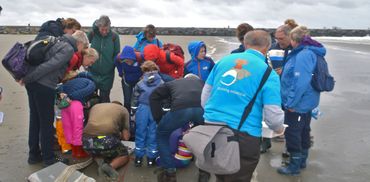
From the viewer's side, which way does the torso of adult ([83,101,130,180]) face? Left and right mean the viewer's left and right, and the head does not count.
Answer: facing away from the viewer and to the right of the viewer

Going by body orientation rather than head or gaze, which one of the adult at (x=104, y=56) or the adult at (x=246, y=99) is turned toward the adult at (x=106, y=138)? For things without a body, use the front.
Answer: the adult at (x=104, y=56)

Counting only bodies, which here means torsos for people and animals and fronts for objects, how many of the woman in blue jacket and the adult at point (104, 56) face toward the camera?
1

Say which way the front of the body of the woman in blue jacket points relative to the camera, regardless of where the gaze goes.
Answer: to the viewer's left

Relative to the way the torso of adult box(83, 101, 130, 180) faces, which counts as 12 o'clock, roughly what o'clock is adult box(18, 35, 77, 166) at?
adult box(18, 35, 77, 166) is roughly at 8 o'clock from adult box(83, 101, 130, 180).

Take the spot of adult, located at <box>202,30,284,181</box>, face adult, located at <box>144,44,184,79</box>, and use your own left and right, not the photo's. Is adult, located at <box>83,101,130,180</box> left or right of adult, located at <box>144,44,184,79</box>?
left

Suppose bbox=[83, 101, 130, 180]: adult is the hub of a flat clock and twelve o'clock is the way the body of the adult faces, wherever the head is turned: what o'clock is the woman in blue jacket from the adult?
The woman in blue jacket is roughly at 2 o'clock from the adult.
